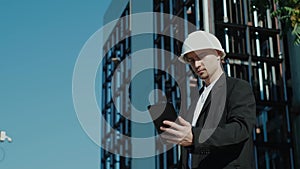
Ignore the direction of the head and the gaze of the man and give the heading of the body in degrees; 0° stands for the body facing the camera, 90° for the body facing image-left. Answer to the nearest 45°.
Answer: approximately 45°

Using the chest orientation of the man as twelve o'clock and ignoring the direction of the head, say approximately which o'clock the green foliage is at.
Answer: The green foliage is roughly at 5 o'clock from the man.
